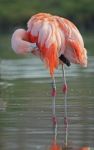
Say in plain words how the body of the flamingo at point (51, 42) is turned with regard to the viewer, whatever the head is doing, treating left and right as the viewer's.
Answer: facing to the left of the viewer
